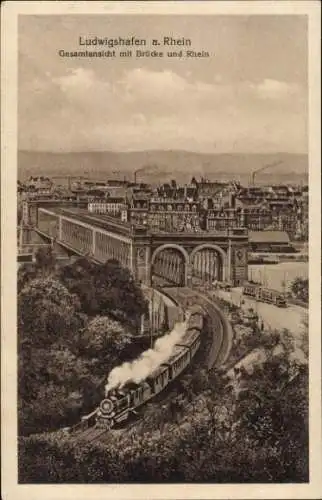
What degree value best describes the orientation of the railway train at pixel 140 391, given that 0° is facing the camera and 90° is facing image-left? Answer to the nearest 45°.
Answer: approximately 45°
